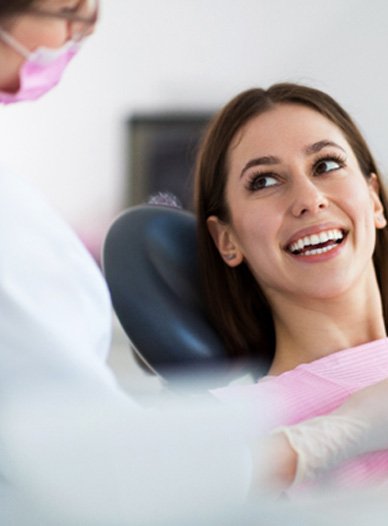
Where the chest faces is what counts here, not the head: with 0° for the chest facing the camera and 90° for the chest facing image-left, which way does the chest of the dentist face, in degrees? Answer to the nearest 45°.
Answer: approximately 270°

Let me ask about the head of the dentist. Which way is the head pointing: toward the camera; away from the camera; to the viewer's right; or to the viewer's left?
to the viewer's right

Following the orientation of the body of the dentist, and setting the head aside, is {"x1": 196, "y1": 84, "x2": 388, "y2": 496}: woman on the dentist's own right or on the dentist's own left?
on the dentist's own left
